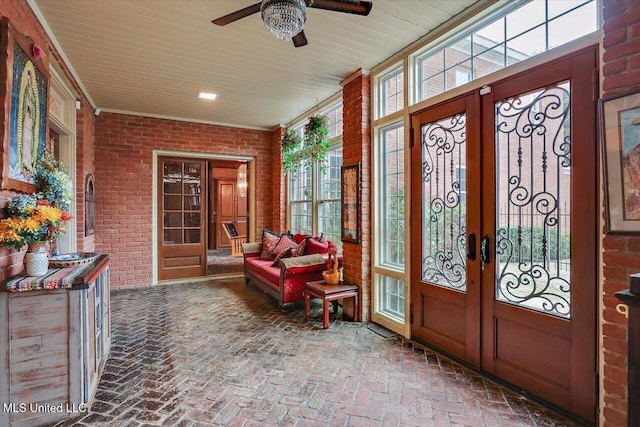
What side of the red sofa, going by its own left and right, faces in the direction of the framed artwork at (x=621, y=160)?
left

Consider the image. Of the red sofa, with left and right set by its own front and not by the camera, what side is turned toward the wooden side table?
left

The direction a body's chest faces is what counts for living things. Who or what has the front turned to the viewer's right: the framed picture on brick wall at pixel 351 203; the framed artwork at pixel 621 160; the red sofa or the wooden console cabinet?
the wooden console cabinet

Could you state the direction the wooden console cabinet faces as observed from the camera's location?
facing to the right of the viewer

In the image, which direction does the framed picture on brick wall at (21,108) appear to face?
to the viewer's right

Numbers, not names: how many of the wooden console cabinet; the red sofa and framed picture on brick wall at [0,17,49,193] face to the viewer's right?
2

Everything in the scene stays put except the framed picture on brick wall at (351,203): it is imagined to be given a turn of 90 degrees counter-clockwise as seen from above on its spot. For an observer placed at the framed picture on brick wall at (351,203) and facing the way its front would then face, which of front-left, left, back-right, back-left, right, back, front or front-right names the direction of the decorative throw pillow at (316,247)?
back

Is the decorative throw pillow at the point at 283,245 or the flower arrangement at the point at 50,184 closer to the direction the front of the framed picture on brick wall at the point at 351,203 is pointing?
the flower arrangement

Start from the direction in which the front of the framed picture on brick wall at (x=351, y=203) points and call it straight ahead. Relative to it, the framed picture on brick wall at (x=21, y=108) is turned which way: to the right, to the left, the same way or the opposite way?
the opposite way
